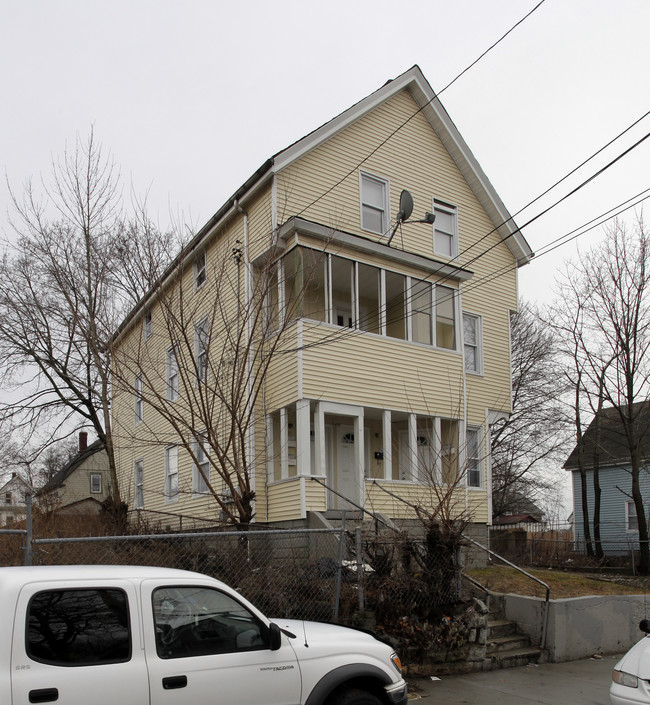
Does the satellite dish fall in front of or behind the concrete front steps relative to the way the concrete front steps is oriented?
behind

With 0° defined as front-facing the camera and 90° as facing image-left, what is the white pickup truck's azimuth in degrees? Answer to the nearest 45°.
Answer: approximately 270°

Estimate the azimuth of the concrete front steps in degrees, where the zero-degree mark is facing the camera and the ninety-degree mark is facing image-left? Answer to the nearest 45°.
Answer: approximately 315°
